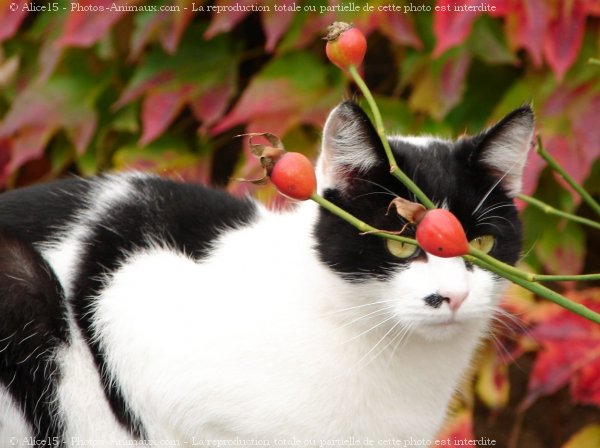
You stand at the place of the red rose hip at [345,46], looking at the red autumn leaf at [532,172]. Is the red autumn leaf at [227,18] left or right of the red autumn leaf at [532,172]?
left

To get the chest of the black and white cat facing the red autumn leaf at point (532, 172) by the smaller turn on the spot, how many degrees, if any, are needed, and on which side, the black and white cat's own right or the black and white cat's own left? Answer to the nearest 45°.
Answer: approximately 90° to the black and white cat's own left

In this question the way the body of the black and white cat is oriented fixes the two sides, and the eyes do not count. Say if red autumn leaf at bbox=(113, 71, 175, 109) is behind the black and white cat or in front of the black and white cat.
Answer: behind

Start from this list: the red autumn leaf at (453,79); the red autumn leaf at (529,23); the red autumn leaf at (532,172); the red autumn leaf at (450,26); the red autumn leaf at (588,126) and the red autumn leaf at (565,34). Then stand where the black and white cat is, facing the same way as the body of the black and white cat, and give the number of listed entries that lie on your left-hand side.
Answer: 6

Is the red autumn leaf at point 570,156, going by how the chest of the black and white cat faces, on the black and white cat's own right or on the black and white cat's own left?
on the black and white cat's own left

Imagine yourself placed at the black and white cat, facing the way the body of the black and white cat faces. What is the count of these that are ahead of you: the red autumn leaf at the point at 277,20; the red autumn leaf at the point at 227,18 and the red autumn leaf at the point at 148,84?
0

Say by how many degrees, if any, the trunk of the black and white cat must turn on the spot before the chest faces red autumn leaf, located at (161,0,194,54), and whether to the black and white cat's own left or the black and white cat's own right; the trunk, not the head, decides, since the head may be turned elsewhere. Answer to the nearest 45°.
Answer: approximately 135° to the black and white cat's own left

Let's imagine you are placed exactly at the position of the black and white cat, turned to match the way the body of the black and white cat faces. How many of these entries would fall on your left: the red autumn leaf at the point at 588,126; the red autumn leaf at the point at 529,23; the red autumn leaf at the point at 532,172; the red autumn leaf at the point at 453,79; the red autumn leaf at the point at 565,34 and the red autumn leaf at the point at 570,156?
6

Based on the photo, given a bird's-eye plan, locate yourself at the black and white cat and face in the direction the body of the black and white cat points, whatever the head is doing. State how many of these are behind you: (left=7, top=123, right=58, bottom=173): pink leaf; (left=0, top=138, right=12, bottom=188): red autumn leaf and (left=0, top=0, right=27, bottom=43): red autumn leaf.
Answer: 3

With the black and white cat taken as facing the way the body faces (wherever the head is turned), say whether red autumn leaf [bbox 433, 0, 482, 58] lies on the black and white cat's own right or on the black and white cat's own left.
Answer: on the black and white cat's own left

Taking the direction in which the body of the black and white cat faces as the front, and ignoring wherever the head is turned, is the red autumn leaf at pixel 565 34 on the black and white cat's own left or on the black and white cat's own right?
on the black and white cat's own left

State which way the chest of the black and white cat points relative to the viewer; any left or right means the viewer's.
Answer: facing the viewer and to the right of the viewer

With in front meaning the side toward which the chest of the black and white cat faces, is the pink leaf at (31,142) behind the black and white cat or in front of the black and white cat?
behind

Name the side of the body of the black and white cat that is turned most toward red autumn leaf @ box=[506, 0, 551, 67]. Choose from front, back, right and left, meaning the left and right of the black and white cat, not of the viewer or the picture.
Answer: left

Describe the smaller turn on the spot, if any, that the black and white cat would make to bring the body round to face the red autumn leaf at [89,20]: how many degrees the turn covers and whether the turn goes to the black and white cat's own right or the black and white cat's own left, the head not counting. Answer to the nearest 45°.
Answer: approximately 180°
